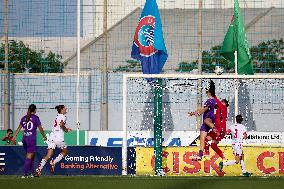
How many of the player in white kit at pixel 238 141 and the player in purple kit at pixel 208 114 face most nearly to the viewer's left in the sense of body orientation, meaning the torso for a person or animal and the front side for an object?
1
